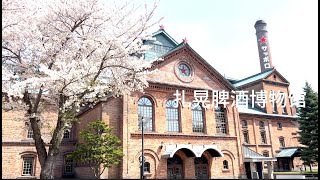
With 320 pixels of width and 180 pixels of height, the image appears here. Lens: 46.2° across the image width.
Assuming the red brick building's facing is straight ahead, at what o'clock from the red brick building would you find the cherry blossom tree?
The cherry blossom tree is roughly at 2 o'clock from the red brick building.

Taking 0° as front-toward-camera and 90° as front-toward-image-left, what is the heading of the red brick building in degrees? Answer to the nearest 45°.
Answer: approximately 315°

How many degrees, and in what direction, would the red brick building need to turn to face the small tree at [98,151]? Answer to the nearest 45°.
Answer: approximately 90° to its right
